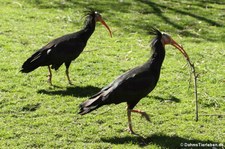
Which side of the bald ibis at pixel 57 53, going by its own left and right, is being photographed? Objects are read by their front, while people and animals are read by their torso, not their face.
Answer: right

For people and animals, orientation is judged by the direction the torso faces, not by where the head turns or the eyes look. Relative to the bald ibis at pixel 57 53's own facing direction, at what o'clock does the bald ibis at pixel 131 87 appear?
the bald ibis at pixel 131 87 is roughly at 2 o'clock from the bald ibis at pixel 57 53.

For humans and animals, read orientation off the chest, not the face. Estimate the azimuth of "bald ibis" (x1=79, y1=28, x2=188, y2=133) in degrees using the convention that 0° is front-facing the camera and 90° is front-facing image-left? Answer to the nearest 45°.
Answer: approximately 270°

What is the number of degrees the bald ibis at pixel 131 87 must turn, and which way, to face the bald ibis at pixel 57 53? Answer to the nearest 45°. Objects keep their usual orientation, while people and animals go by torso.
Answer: approximately 135° to its left

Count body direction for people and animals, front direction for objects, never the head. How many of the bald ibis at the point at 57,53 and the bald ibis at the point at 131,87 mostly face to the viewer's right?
2
